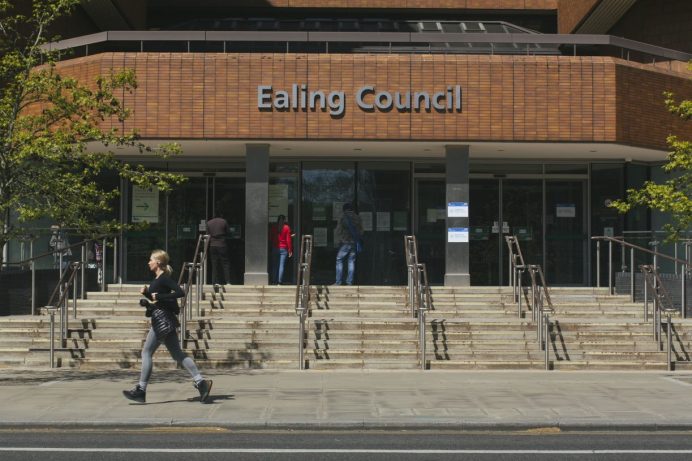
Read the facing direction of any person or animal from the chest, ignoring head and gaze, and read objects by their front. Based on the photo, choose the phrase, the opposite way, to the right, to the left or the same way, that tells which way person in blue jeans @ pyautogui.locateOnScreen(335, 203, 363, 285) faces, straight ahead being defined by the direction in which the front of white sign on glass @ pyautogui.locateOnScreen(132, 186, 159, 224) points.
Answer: the opposite way

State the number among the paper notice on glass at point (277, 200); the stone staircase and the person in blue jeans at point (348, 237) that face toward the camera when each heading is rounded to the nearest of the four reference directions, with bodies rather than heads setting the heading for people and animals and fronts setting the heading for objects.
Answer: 2

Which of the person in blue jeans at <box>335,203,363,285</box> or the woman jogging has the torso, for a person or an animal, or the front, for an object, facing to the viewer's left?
the woman jogging

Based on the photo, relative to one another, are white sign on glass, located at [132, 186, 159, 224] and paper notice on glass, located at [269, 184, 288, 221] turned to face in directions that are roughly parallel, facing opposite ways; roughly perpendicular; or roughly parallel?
roughly parallel

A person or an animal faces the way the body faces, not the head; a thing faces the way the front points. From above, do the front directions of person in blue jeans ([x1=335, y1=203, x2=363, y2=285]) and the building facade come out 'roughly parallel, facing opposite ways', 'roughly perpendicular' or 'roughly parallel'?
roughly parallel, facing opposite ways

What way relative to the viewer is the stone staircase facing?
toward the camera

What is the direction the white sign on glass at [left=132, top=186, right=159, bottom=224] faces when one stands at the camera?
facing the viewer

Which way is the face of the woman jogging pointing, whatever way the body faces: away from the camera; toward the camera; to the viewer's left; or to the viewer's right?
to the viewer's left

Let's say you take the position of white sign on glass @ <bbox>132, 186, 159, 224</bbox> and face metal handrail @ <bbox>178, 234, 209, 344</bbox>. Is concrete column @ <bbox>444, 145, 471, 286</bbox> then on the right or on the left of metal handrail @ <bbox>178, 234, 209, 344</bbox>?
left
